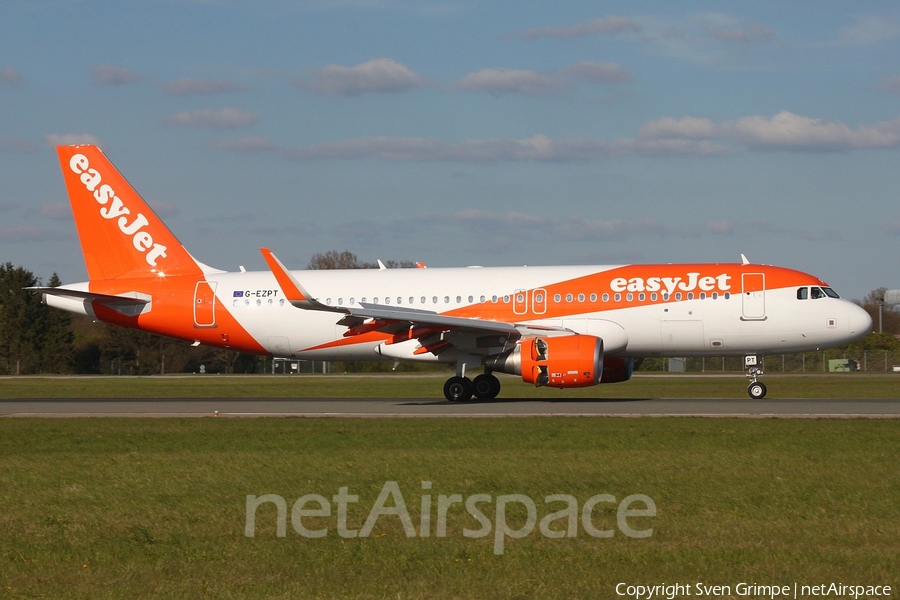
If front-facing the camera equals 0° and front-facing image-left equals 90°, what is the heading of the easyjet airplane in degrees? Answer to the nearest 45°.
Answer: approximately 270°
